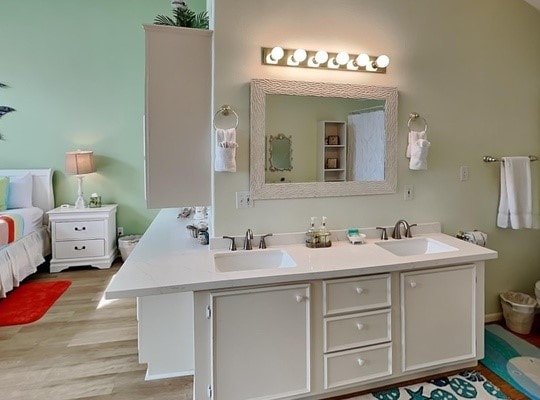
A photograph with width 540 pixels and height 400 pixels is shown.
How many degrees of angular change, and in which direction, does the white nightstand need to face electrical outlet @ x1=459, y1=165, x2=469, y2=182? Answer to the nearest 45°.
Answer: approximately 45° to its left

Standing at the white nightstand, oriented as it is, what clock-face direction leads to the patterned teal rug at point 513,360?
The patterned teal rug is roughly at 11 o'clock from the white nightstand.

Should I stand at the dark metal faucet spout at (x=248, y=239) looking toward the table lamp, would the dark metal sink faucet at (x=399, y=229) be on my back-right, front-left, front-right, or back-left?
back-right

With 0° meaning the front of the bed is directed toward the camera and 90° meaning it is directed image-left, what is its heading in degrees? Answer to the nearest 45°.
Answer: approximately 45°

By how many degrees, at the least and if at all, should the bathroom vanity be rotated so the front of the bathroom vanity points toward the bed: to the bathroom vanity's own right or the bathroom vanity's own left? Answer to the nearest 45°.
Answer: approximately 135° to the bathroom vanity's own right

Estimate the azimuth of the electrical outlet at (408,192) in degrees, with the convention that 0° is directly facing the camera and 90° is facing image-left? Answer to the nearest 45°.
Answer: approximately 0°

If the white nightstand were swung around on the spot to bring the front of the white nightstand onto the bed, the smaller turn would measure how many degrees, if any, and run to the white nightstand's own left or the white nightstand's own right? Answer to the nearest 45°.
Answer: approximately 90° to the white nightstand's own right
